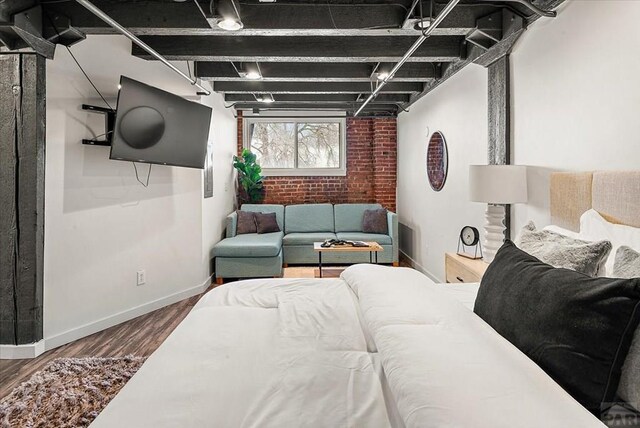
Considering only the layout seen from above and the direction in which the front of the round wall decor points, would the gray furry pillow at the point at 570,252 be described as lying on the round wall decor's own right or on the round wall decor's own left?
on the round wall decor's own left

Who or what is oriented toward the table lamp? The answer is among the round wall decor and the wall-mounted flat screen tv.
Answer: the wall-mounted flat screen tv

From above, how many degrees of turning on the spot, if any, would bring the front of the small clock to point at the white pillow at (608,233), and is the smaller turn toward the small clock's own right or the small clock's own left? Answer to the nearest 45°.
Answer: approximately 45° to the small clock's own left

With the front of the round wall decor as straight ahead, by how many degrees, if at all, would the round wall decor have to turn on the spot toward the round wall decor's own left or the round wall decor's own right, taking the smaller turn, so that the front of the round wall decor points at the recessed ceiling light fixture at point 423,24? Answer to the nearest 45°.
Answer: approximately 90° to the round wall decor's own left

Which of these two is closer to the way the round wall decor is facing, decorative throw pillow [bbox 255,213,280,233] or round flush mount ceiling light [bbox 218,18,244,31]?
the decorative throw pillow

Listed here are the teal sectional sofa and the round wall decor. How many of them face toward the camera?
1

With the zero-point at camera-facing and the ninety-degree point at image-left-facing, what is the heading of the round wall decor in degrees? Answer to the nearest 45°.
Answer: approximately 90°
